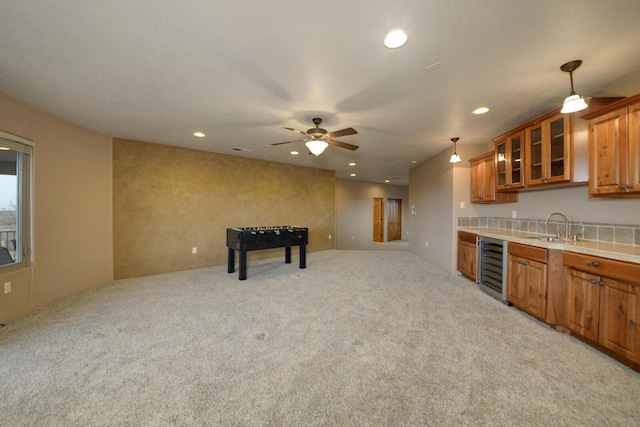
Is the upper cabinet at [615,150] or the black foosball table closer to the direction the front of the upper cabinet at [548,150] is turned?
the black foosball table

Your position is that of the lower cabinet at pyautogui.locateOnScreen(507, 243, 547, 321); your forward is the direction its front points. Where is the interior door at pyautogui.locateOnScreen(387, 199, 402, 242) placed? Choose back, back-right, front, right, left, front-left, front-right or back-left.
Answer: right

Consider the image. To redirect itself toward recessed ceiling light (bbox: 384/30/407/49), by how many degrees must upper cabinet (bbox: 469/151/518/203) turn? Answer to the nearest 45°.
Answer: approximately 45° to its left

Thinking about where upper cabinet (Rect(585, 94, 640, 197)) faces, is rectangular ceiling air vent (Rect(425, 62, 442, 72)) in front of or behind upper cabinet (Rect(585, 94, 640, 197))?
in front

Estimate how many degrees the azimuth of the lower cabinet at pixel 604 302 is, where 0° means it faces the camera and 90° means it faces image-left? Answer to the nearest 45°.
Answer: approximately 45°

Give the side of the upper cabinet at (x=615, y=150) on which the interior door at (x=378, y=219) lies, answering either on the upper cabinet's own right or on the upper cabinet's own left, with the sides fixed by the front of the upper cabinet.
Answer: on the upper cabinet's own right

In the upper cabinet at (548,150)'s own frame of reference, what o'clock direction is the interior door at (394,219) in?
The interior door is roughly at 3 o'clock from the upper cabinet.
